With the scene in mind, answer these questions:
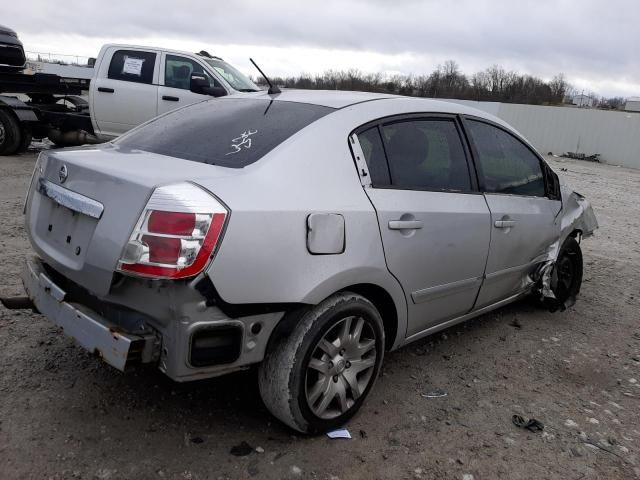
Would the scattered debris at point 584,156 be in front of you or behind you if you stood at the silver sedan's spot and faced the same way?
in front

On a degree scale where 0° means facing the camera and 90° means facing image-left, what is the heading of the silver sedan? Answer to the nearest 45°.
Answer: approximately 225°

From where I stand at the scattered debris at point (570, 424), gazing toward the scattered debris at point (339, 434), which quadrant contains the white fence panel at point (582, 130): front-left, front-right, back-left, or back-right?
back-right

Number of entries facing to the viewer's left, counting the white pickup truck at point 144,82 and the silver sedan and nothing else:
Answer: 0

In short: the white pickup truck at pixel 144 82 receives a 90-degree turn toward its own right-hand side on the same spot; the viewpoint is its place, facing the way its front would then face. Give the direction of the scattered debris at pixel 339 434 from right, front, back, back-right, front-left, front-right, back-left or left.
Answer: front-left

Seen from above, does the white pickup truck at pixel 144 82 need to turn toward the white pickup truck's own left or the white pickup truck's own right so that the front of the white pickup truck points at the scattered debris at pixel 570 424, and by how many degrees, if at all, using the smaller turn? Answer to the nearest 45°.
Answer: approximately 45° to the white pickup truck's own right

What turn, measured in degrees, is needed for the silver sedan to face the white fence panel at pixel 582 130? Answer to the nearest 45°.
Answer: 0° — it already faces it

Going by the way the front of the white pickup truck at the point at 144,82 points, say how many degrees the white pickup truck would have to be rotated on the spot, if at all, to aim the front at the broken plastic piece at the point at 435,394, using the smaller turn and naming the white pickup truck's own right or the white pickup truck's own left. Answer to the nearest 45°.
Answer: approximately 45° to the white pickup truck's own right

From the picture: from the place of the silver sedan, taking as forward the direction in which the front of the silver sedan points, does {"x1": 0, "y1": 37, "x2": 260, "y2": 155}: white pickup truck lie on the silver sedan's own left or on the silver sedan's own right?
on the silver sedan's own left

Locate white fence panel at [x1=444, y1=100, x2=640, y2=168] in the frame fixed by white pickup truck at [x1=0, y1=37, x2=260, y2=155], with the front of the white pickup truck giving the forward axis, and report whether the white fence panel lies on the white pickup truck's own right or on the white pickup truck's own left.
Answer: on the white pickup truck's own left

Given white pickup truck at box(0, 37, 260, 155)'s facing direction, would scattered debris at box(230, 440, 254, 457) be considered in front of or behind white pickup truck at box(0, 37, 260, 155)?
in front

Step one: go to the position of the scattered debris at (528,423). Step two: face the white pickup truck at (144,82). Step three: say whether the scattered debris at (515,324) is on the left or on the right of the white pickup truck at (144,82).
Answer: right

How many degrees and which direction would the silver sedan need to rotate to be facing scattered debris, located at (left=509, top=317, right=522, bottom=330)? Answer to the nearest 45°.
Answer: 0° — it already faces it

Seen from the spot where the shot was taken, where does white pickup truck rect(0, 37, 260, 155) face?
facing the viewer and to the right of the viewer
